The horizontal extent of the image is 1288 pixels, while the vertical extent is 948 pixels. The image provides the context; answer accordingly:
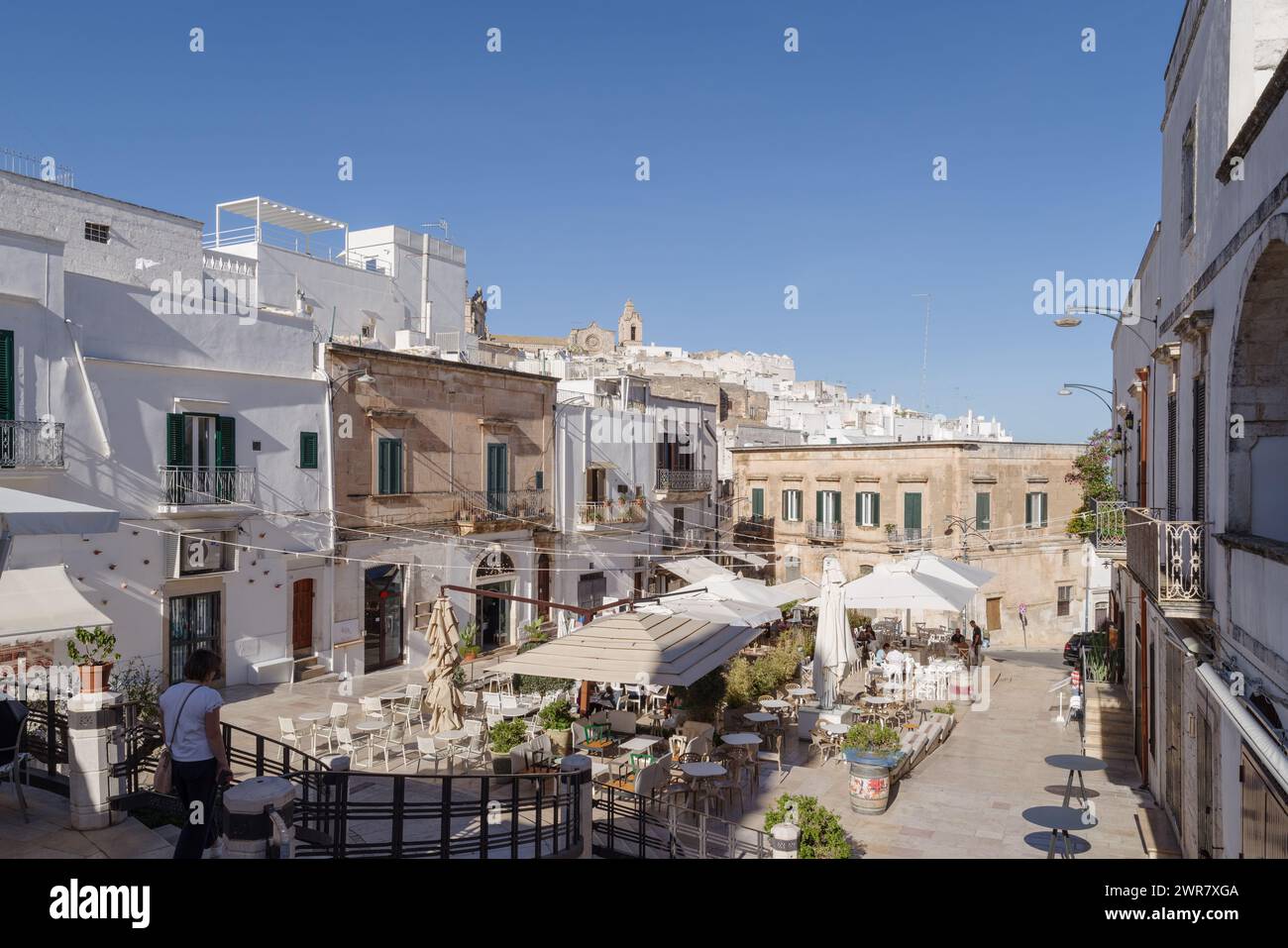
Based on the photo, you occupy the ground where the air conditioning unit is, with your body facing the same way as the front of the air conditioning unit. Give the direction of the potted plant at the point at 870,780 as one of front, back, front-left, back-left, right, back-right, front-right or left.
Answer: front

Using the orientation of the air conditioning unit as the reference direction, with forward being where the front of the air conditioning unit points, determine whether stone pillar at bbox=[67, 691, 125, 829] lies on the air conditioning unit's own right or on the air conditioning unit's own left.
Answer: on the air conditioning unit's own right

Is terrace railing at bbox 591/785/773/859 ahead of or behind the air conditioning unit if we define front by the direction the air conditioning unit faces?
ahead

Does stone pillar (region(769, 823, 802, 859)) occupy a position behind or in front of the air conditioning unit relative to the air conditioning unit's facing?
in front

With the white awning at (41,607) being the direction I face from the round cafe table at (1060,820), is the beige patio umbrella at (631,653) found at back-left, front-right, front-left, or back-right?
front-right

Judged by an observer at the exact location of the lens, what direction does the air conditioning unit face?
facing the viewer and to the right of the viewer

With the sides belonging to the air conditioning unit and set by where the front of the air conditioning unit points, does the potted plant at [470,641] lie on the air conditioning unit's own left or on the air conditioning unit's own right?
on the air conditioning unit's own left
